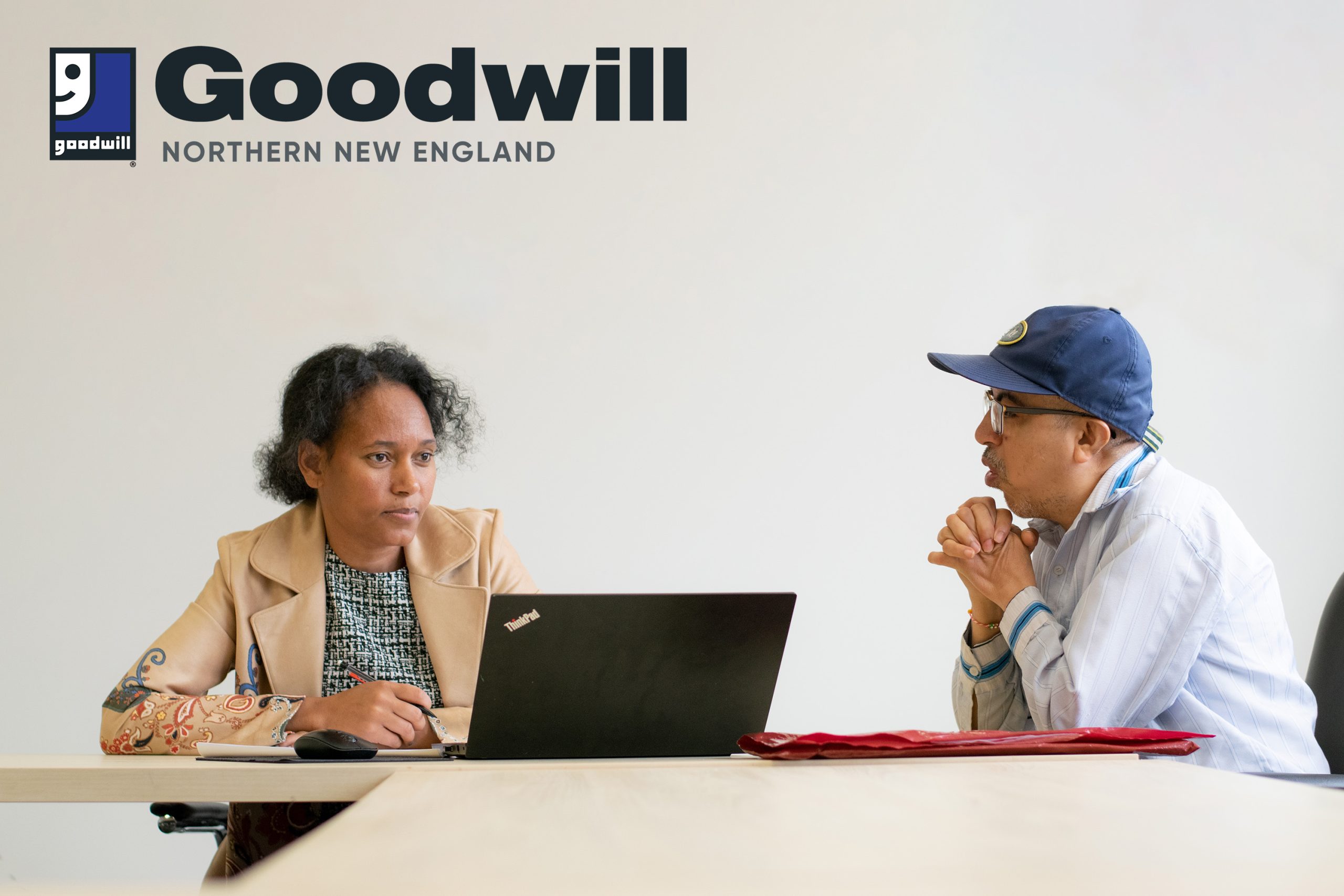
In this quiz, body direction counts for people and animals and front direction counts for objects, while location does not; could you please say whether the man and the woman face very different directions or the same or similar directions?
very different directions

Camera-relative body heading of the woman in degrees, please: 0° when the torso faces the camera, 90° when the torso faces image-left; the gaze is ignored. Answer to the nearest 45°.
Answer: approximately 315°

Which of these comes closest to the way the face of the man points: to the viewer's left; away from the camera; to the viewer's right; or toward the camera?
to the viewer's left

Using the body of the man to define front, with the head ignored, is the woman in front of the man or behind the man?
in front

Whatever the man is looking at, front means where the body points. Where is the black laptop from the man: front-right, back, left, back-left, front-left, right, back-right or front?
front-left

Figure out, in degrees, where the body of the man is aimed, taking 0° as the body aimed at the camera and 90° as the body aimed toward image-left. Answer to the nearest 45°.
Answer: approximately 90°

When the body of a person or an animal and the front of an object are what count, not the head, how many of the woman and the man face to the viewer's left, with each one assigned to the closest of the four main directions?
1
